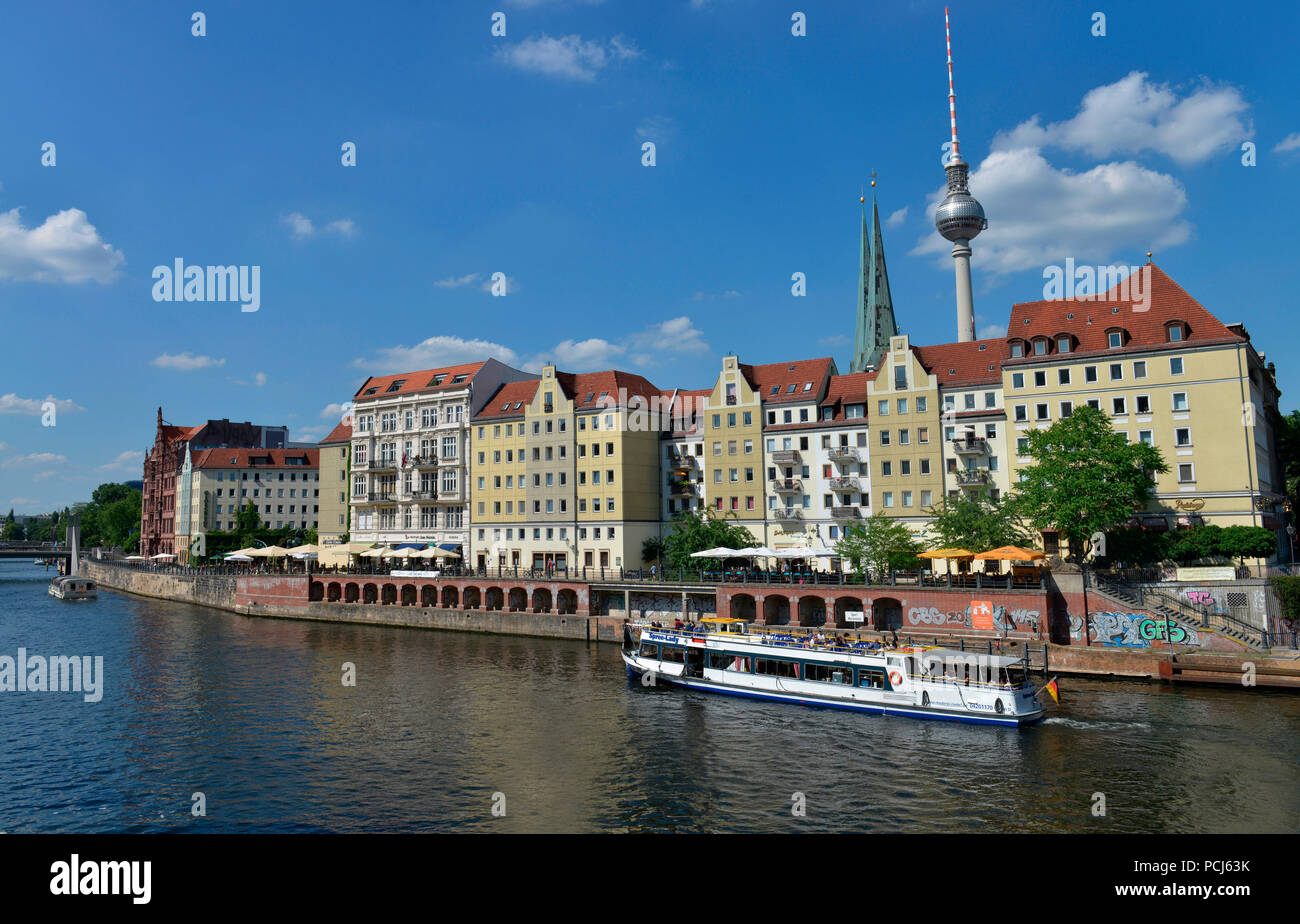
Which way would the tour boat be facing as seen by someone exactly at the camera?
facing away from the viewer and to the left of the viewer
